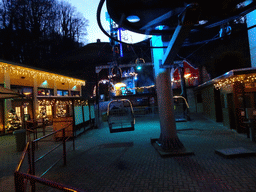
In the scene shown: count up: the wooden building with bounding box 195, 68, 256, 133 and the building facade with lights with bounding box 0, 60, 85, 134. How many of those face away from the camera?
0

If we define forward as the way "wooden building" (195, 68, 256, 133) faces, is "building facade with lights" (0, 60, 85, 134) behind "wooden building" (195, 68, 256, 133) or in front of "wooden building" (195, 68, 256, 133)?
in front

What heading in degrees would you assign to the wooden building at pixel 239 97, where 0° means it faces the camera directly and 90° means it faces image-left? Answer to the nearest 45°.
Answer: approximately 45°

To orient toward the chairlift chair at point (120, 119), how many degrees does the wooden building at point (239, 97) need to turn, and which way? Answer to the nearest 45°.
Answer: approximately 45° to its right

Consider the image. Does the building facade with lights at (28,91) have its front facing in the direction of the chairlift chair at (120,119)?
yes

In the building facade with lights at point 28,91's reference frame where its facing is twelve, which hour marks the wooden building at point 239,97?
The wooden building is roughly at 12 o'clock from the building facade with lights.

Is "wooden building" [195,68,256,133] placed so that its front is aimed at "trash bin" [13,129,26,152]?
yes

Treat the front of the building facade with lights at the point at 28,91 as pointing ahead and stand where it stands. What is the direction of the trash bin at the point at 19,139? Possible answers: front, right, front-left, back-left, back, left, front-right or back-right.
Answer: front-right

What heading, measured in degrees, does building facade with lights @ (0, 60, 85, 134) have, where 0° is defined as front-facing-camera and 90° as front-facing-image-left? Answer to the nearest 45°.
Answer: approximately 315°

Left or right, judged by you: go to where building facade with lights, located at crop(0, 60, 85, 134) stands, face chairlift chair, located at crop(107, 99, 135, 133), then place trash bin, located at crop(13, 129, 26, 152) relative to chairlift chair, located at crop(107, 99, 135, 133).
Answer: right
